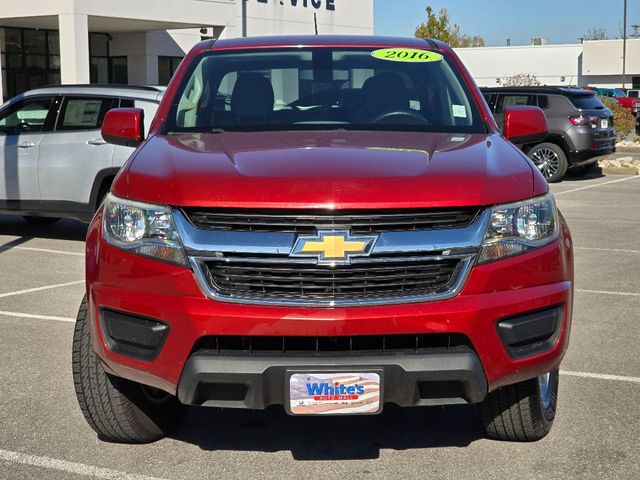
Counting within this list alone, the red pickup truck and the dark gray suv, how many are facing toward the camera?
1

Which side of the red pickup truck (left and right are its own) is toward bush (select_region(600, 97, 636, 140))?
back

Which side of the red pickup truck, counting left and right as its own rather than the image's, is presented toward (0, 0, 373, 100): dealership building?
back

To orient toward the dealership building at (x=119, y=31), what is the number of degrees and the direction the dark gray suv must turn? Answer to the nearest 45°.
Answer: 0° — it already faces it

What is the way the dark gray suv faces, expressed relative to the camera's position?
facing away from the viewer and to the left of the viewer

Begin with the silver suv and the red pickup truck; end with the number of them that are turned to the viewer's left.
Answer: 1

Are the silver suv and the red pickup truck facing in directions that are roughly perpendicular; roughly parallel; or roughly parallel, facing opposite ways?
roughly perpendicular

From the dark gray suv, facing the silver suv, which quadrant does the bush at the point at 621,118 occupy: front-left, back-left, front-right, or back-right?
back-right

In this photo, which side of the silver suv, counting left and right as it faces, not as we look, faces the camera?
left

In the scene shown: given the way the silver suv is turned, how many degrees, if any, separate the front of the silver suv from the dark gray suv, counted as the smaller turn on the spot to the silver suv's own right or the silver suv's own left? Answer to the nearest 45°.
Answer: approximately 135° to the silver suv's own right

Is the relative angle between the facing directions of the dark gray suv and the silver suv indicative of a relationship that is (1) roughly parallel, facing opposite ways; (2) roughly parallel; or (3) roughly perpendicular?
roughly perpendicular
